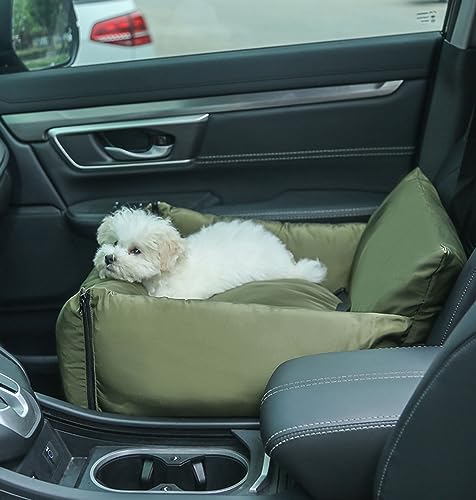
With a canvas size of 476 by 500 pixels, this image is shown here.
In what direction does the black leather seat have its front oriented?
to the viewer's left

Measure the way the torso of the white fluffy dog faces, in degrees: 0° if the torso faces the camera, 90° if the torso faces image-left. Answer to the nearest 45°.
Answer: approximately 90°

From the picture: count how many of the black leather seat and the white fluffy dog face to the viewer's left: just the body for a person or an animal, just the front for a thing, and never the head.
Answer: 2
